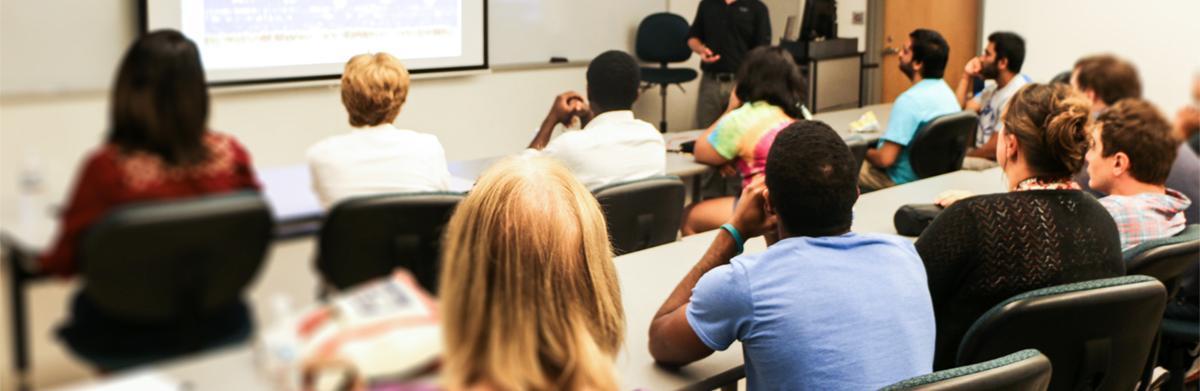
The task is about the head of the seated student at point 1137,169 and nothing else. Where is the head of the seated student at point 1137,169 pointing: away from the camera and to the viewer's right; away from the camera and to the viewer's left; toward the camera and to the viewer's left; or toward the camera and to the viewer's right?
away from the camera and to the viewer's left

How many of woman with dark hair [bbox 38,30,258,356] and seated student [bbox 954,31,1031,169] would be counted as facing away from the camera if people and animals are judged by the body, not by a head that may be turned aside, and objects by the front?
1

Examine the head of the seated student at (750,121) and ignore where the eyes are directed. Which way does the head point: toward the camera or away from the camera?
away from the camera

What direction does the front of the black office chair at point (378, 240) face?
away from the camera

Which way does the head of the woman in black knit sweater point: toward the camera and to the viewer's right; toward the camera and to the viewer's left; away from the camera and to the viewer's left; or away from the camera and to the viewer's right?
away from the camera and to the viewer's left

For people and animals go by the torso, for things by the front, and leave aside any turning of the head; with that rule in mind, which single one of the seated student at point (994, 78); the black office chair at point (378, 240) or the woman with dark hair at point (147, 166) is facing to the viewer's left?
the seated student

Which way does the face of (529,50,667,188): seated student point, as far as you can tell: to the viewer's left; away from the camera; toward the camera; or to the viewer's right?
away from the camera

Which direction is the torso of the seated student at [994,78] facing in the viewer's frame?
to the viewer's left

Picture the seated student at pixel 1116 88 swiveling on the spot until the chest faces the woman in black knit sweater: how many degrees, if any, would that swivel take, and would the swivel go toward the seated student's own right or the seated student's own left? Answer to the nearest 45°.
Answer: approximately 135° to the seated student's own left

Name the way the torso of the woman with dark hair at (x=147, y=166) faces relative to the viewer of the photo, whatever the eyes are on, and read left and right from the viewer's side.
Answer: facing away from the viewer

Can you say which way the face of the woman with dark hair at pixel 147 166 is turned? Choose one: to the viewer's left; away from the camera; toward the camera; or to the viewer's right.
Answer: away from the camera

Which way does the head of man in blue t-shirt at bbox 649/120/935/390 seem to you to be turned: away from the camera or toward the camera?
away from the camera

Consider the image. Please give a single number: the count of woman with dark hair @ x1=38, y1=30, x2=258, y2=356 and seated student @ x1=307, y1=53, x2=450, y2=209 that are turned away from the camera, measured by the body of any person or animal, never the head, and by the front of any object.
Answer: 2

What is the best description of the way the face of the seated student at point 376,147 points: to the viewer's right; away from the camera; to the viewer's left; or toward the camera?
away from the camera
